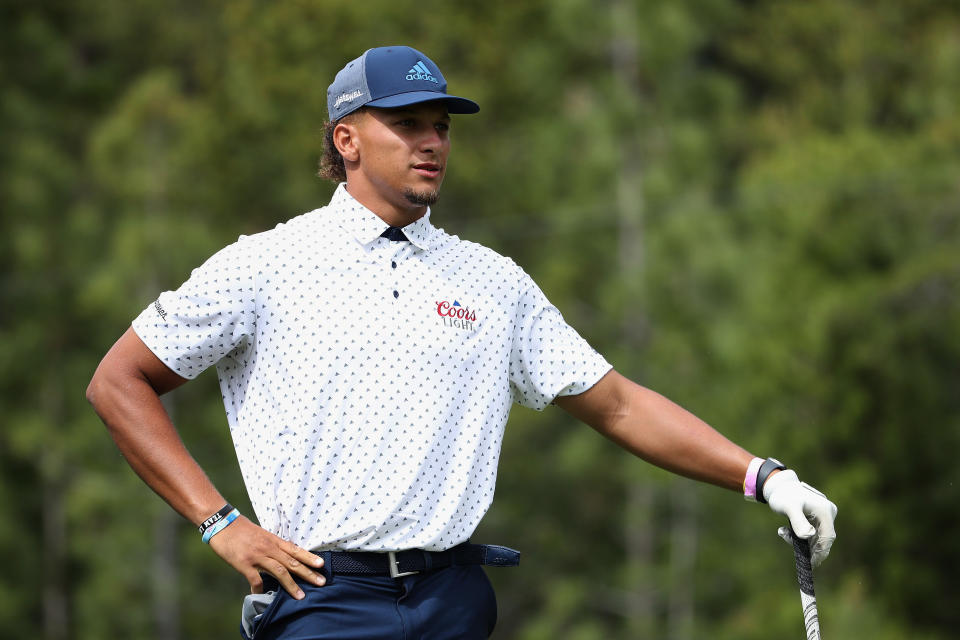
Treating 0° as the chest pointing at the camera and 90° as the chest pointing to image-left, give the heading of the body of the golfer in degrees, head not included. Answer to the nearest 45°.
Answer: approximately 0°
